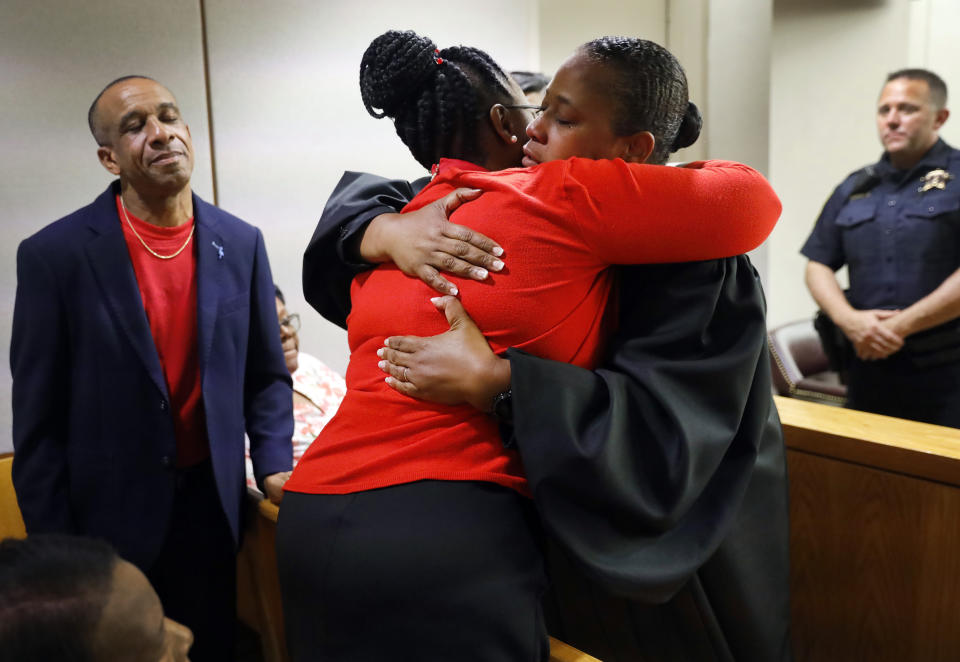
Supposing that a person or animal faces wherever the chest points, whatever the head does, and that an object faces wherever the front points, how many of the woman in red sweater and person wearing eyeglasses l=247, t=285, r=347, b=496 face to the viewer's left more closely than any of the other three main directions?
0

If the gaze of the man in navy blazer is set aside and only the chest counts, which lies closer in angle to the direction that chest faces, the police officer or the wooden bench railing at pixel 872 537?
the wooden bench railing

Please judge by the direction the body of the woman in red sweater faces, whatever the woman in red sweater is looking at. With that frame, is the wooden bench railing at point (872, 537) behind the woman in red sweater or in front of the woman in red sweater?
in front

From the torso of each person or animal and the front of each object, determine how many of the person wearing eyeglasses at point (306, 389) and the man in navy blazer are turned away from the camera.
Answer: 0

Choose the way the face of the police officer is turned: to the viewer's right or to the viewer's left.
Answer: to the viewer's left

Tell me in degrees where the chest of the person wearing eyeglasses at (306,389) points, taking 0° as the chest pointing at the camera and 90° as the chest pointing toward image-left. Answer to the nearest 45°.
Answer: approximately 315°

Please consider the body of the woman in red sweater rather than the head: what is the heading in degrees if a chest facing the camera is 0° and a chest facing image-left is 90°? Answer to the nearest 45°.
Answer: approximately 225°

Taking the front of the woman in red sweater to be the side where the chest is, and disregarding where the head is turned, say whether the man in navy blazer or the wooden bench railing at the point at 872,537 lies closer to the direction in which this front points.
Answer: the wooden bench railing

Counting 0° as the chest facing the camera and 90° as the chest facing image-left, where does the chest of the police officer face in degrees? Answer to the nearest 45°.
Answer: approximately 45°

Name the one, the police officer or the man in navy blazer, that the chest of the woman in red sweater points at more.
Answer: the police officer

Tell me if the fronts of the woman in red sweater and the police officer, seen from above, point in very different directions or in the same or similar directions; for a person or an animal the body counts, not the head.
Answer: very different directions

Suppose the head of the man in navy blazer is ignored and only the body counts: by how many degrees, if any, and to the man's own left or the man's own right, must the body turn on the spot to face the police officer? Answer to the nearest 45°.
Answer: approximately 45° to the man's own left
